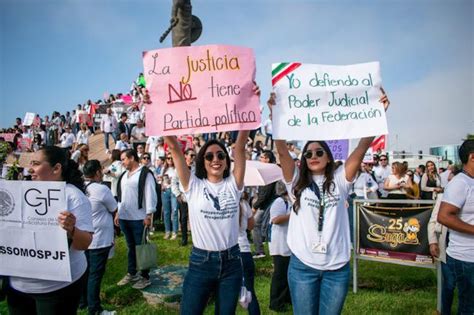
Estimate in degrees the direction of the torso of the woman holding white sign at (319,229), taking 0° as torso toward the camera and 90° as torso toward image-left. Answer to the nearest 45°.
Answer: approximately 0°

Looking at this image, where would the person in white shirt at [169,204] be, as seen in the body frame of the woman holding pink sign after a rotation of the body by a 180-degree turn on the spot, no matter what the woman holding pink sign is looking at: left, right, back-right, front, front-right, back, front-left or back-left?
front

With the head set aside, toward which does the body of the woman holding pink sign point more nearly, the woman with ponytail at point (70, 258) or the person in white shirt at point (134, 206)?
the woman with ponytail
